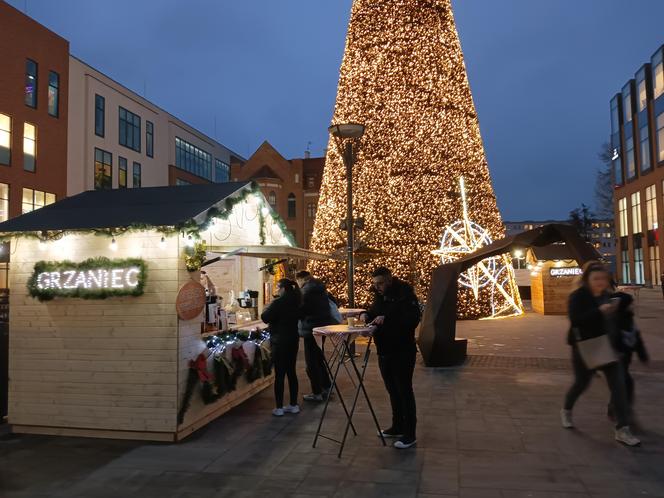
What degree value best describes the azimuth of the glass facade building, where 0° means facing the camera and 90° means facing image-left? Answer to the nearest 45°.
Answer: approximately 45°

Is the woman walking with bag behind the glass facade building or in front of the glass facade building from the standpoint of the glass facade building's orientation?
in front

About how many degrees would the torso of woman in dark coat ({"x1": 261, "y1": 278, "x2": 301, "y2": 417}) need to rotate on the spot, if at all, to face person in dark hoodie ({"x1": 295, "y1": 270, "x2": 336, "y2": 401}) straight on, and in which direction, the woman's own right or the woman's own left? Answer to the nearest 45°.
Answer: approximately 135° to the woman's own right

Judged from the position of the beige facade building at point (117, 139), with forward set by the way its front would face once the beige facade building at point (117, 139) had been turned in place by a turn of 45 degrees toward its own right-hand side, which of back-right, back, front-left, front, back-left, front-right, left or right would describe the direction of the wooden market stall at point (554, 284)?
front-left

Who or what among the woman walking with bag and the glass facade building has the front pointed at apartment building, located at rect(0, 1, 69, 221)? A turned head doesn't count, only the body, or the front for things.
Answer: the glass facade building

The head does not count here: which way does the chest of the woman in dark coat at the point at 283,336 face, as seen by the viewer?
to the viewer's left

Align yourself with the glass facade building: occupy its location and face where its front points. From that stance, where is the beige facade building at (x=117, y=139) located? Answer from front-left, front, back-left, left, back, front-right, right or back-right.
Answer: front

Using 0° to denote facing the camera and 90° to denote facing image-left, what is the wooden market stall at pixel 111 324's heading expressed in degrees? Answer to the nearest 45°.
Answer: approximately 315°

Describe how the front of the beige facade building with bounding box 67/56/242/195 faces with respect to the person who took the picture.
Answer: facing the viewer and to the right of the viewer

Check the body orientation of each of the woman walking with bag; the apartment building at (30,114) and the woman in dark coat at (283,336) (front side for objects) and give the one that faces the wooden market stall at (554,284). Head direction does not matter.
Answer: the apartment building

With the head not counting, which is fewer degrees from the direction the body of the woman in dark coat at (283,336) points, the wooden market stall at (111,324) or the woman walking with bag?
the wooden market stall

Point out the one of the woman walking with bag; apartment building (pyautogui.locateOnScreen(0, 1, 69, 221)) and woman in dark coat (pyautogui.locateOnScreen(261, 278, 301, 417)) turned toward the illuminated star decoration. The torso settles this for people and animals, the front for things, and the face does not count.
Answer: the apartment building
